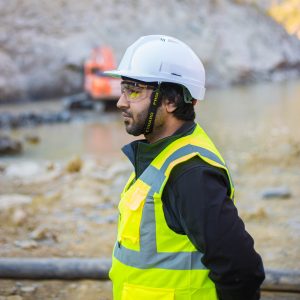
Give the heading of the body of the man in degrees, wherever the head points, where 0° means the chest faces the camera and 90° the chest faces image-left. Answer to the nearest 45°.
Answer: approximately 90°

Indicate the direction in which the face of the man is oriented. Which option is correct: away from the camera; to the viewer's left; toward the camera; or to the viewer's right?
to the viewer's left
